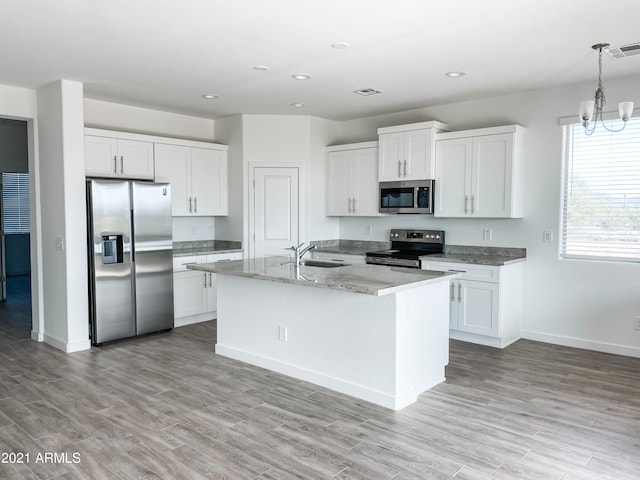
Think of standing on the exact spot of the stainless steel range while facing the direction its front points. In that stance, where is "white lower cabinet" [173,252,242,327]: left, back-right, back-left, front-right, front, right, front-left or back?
front-right

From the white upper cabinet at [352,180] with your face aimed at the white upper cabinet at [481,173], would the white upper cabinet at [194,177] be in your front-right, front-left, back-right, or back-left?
back-right

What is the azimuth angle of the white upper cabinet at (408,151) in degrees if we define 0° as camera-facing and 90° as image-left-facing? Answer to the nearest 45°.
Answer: approximately 45°

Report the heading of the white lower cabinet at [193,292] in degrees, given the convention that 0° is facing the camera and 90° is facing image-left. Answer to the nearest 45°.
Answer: approximately 315°
